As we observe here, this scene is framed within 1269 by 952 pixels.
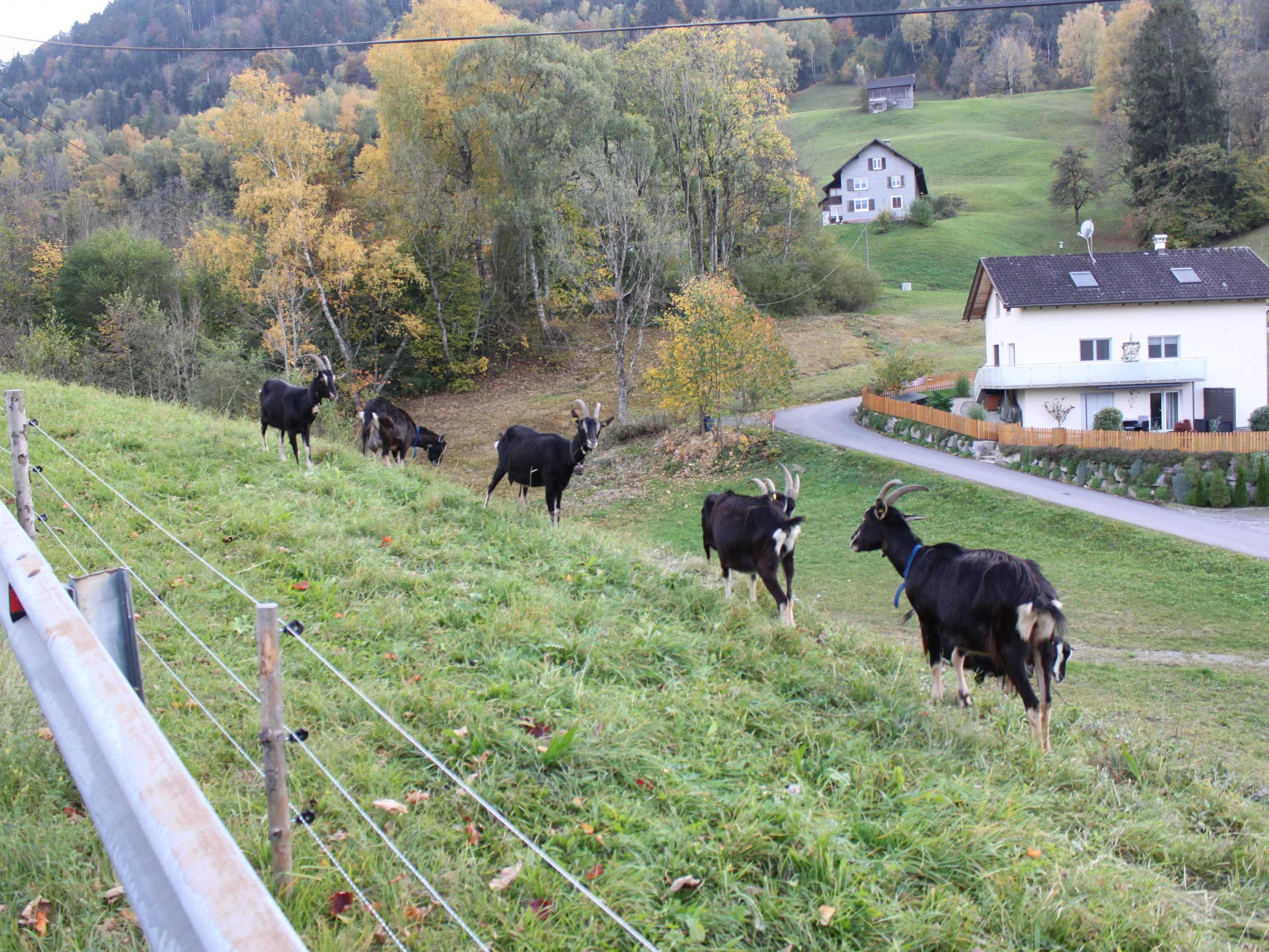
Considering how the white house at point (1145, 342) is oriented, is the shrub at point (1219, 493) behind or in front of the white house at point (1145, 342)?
in front

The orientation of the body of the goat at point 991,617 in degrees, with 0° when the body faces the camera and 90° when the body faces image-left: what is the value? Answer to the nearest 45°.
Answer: approximately 135°

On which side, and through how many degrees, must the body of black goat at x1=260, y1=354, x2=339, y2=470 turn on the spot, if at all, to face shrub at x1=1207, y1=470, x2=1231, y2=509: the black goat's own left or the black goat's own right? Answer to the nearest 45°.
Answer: approximately 45° to the black goat's own left

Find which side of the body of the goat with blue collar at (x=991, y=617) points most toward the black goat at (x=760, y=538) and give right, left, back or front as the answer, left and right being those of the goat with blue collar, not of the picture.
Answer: front

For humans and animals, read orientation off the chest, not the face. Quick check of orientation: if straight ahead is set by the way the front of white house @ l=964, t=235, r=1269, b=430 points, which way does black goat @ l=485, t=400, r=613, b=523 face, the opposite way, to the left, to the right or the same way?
to the left

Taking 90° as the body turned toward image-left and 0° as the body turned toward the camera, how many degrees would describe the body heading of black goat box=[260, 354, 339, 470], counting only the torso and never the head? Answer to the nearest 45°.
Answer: approximately 315°

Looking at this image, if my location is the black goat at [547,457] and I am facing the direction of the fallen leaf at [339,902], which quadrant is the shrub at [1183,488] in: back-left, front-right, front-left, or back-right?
back-left

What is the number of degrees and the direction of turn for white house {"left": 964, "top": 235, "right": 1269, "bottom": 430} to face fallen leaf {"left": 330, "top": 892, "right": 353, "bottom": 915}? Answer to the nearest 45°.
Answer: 0° — it already faces it

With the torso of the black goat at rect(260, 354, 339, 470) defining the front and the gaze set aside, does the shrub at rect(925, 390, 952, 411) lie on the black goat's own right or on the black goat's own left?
on the black goat's own left

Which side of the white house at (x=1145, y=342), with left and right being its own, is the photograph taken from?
front

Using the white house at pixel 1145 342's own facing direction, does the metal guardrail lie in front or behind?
in front

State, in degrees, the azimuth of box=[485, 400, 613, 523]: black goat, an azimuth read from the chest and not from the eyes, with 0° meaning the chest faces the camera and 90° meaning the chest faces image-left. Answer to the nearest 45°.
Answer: approximately 315°

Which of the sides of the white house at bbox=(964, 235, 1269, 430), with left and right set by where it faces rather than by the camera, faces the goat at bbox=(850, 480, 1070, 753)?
front

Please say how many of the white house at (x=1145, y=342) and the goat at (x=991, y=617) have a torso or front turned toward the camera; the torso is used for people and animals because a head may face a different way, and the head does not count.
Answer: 1
